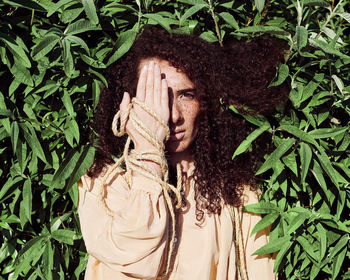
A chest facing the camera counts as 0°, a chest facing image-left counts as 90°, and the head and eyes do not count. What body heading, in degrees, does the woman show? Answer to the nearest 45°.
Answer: approximately 0°
